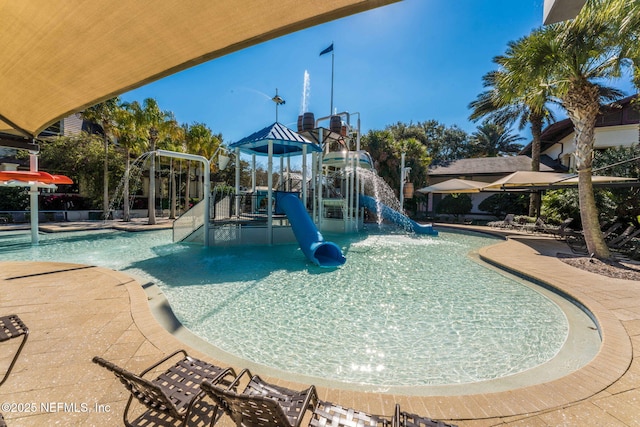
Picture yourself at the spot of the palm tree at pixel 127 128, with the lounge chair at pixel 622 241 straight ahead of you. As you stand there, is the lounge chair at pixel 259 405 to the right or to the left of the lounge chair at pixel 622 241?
right

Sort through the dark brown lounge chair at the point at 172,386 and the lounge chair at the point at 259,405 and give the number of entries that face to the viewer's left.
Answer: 0

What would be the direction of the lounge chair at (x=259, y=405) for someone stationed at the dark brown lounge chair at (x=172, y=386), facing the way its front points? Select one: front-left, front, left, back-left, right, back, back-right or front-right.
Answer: right

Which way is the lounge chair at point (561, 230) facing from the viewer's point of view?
to the viewer's left

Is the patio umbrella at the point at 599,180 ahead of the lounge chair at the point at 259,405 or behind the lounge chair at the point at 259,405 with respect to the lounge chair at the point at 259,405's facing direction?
ahead

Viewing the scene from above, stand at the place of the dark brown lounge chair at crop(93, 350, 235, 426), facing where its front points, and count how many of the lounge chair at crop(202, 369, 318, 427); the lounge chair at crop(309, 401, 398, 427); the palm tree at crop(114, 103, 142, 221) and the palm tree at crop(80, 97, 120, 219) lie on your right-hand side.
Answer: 2

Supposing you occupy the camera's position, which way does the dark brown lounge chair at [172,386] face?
facing away from the viewer and to the right of the viewer

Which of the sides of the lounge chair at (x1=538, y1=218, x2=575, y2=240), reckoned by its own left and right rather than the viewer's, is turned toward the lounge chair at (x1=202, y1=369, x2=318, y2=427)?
left

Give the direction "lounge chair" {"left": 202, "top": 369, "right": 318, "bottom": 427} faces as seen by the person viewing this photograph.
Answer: facing away from the viewer and to the right of the viewer

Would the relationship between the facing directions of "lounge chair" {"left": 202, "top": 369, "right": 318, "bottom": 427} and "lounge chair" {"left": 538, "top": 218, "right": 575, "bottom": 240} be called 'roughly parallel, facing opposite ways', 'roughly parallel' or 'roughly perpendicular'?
roughly perpendicular
